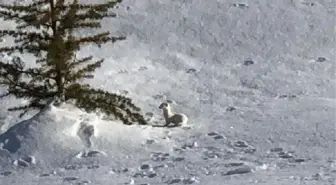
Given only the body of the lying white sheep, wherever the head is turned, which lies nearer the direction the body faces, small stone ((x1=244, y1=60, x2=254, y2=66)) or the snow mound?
the snow mound

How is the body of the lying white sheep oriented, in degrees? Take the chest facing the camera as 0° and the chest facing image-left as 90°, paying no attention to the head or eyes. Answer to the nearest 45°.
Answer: approximately 90°

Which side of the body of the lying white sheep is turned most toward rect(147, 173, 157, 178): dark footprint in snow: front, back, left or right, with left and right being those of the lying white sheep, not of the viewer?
left

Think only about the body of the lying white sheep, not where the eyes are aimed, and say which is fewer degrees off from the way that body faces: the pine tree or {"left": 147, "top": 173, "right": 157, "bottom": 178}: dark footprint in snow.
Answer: the pine tree

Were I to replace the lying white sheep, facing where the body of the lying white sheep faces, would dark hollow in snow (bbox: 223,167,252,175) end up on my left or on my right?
on my left

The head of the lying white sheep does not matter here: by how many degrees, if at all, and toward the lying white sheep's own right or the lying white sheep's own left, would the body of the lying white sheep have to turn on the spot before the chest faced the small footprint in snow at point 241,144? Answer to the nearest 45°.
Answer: approximately 135° to the lying white sheep's own left

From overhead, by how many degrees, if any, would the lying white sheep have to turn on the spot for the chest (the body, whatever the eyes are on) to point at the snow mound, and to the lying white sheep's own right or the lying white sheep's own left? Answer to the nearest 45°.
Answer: approximately 45° to the lying white sheep's own left
